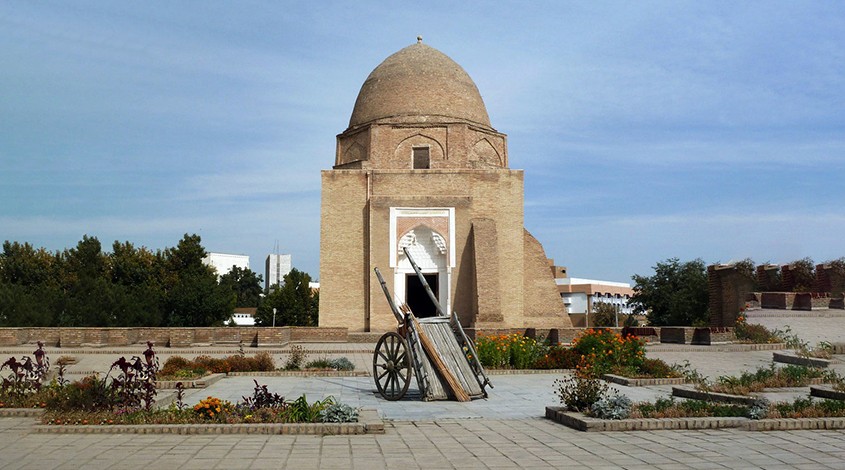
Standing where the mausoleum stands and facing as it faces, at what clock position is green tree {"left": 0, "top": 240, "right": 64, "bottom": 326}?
The green tree is roughly at 4 o'clock from the mausoleum.

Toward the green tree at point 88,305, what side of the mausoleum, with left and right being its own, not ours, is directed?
right

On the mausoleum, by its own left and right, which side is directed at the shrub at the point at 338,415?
front

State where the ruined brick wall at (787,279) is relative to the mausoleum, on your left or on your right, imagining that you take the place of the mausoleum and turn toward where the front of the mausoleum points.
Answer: on your left

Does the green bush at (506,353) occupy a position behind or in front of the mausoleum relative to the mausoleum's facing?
in front

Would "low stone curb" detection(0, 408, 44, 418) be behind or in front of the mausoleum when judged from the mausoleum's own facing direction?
in front

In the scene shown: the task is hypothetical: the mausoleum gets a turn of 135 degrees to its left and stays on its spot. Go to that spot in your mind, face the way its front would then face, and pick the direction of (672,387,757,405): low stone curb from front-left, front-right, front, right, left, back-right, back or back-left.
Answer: back-right

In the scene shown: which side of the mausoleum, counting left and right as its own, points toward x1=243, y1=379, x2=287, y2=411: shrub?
front

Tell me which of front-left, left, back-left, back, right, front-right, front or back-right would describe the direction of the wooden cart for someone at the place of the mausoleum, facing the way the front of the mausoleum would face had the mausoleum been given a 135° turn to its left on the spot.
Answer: back-right

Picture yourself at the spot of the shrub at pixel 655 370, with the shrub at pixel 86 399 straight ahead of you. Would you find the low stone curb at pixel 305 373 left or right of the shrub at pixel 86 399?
right

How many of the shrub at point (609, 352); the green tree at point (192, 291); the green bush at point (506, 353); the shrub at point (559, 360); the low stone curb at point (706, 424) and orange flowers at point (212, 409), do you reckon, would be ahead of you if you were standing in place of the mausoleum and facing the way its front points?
5

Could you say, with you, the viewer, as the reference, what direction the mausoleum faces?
facing the viewer

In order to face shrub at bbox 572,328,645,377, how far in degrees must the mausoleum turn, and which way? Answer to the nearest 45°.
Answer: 0° — it already faces it

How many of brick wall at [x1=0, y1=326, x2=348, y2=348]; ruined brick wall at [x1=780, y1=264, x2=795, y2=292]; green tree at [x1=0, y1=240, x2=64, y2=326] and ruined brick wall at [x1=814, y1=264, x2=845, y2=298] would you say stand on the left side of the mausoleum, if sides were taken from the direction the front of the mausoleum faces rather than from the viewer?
2

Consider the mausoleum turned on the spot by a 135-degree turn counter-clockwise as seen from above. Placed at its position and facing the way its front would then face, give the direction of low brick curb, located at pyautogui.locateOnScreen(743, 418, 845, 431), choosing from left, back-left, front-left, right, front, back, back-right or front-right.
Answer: back-right

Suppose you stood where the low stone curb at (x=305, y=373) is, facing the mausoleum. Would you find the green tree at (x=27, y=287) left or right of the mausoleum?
left
